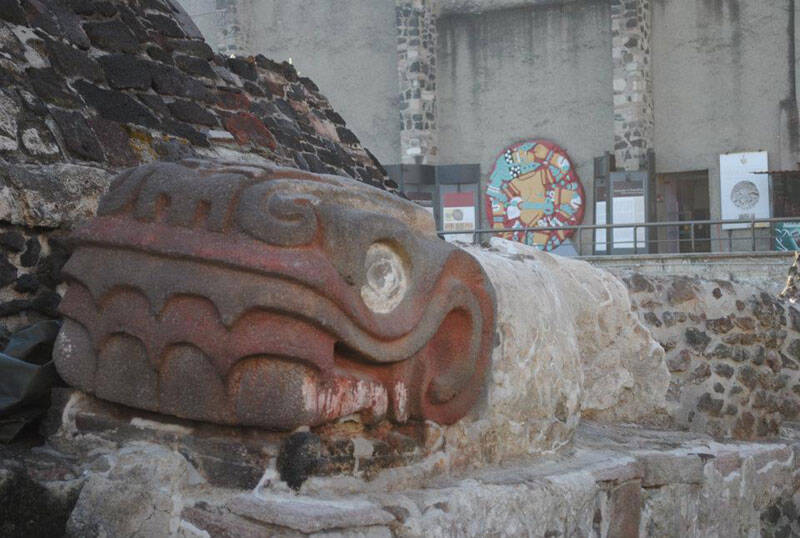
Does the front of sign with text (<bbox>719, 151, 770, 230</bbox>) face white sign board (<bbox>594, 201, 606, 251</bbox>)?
no

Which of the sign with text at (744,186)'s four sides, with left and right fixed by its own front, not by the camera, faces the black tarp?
front

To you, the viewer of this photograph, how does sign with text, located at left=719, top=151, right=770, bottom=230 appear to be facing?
facing the viewer

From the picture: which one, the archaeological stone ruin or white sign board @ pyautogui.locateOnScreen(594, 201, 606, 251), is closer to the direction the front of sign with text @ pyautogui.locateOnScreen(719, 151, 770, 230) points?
the archaeological stone ruin
